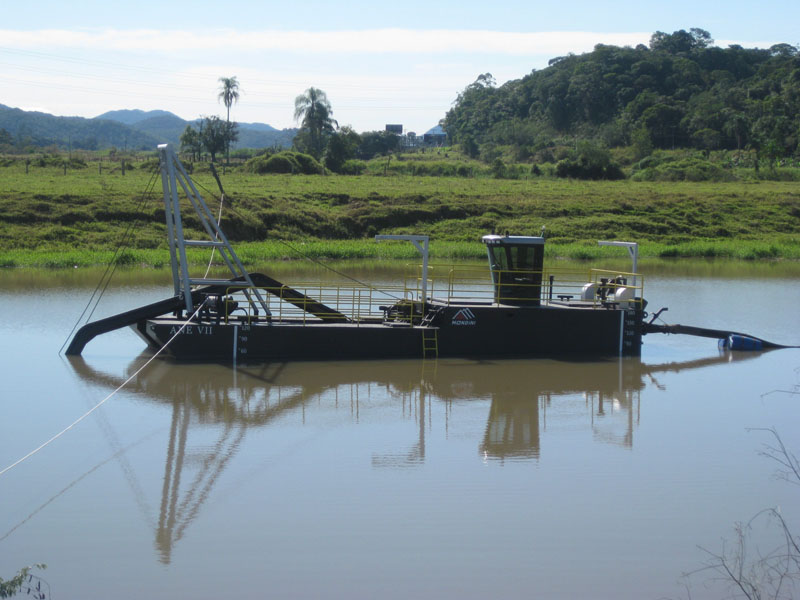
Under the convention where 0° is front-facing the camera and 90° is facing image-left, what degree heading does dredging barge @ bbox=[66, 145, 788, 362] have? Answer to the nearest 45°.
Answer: approximately 90°

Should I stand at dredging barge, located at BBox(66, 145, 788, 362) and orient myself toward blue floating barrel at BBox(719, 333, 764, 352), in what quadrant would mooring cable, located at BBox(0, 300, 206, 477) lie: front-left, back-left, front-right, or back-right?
back-right

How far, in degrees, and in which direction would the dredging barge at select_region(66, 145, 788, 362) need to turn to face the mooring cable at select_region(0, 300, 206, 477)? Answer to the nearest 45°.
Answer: approximately 45° to its left

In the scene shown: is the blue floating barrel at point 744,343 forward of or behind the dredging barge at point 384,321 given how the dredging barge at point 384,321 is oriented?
behind

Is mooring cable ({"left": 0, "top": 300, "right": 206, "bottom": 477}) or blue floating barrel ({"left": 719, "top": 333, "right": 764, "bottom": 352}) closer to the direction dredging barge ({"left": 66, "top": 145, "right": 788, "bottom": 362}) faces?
the mooring cable
